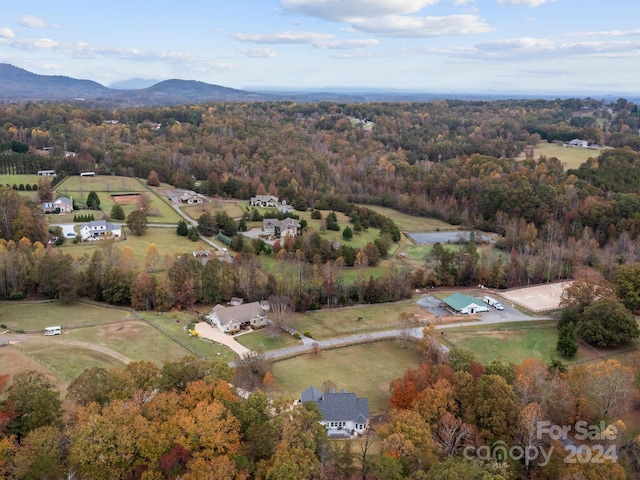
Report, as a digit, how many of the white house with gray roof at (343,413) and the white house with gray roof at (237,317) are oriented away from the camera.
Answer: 1

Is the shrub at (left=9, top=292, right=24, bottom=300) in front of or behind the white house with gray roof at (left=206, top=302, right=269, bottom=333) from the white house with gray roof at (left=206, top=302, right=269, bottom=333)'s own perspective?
behind

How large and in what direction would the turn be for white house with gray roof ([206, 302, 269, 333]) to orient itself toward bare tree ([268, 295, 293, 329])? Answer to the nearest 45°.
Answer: approximately 45° to its left

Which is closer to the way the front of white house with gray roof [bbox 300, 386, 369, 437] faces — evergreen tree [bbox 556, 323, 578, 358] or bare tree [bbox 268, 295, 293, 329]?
the bare tree

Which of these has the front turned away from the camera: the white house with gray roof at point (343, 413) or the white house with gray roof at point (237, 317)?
the white house with gray roof at point (343, 413)

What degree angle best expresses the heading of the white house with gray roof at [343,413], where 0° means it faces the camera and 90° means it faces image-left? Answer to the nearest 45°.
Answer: approximately 180°

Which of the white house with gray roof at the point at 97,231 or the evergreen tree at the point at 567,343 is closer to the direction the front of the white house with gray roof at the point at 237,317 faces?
the evergreen tree

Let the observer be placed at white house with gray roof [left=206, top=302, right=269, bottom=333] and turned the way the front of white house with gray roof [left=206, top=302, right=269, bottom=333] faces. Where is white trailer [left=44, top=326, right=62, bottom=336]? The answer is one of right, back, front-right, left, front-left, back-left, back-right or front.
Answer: back-right

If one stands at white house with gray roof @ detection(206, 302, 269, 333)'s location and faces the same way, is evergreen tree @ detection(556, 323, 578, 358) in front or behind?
in front

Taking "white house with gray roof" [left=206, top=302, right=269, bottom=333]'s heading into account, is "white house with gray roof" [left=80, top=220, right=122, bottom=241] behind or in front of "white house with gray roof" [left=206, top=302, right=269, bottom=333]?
behind

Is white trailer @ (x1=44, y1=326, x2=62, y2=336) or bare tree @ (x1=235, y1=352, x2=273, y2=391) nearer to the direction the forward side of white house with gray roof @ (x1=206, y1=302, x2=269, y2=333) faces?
the bare tree

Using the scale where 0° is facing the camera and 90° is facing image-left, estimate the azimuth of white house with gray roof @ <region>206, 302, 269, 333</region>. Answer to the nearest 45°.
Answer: approximately 315°

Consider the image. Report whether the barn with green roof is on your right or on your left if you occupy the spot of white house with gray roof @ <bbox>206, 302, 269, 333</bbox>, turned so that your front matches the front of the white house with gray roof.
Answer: on your left

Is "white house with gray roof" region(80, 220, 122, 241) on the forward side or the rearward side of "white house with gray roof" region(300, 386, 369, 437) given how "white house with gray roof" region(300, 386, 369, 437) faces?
on the forward side

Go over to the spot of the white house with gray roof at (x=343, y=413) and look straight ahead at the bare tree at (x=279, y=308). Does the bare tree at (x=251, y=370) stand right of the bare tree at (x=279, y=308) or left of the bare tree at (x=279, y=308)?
left

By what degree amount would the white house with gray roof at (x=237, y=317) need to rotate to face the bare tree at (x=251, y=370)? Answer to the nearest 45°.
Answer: approximately 45° to its right
